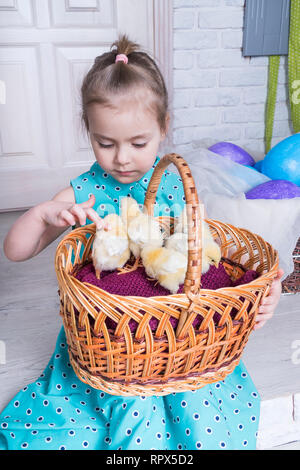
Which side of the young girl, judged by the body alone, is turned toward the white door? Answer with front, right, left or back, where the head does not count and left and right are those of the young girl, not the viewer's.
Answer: back

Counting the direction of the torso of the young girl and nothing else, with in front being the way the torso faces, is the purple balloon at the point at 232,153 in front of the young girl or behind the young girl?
behind

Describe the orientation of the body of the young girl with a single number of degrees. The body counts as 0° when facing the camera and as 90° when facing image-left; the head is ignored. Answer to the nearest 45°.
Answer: approximately 0°
